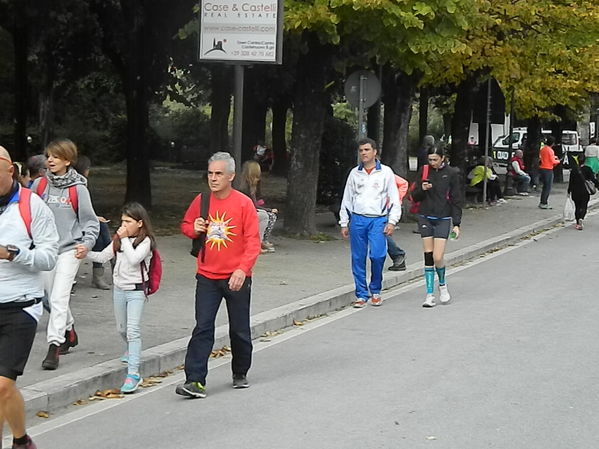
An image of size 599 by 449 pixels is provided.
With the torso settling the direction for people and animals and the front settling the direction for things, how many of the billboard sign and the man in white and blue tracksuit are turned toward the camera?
2

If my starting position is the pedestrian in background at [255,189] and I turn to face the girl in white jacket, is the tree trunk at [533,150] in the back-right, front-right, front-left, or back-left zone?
back-left

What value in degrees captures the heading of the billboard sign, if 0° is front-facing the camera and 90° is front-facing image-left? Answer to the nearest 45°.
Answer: approximately 0°

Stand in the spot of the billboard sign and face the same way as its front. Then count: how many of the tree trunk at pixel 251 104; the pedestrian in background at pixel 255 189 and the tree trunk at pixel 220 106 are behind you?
3

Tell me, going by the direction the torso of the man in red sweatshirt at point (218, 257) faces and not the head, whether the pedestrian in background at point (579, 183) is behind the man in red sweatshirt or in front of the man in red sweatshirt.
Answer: behind

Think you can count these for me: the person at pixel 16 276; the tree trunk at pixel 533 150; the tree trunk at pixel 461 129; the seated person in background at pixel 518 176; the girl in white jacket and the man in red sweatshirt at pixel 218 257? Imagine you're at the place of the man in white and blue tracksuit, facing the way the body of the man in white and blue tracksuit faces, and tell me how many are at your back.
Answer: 3

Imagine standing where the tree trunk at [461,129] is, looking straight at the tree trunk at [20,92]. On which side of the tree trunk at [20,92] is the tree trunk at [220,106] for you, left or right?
right

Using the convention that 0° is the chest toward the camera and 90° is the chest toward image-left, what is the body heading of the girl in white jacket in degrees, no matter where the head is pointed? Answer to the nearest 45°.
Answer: approximately 45°

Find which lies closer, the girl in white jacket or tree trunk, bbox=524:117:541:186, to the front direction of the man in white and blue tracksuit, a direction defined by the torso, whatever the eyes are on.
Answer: the girl in white jacket

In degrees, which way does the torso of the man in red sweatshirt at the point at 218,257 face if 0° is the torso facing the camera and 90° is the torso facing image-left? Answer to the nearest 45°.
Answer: approximately 45°

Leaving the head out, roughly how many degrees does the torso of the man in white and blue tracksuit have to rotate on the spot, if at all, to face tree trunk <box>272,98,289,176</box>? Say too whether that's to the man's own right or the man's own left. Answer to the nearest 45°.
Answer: approximately 180°

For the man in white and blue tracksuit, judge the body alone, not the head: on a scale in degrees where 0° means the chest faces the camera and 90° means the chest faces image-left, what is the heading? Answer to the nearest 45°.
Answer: approximately 0°
